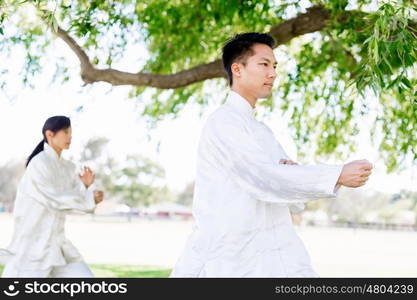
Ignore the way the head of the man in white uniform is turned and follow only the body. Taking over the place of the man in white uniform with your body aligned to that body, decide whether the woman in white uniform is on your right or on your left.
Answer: on your left

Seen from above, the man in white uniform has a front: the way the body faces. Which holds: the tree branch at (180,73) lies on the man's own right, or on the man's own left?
on the man's own left

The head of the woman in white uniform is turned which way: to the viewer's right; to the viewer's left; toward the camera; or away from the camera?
to the viewer's right

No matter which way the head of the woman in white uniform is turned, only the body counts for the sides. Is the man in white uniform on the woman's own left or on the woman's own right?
on the woman's own right

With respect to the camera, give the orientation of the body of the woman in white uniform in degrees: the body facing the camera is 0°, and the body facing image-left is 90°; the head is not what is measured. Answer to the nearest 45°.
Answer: approximately 270°

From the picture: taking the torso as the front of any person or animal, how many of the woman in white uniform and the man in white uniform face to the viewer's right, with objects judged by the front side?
2

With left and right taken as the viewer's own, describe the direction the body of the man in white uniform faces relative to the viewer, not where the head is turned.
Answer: facing to the right of the viewer
